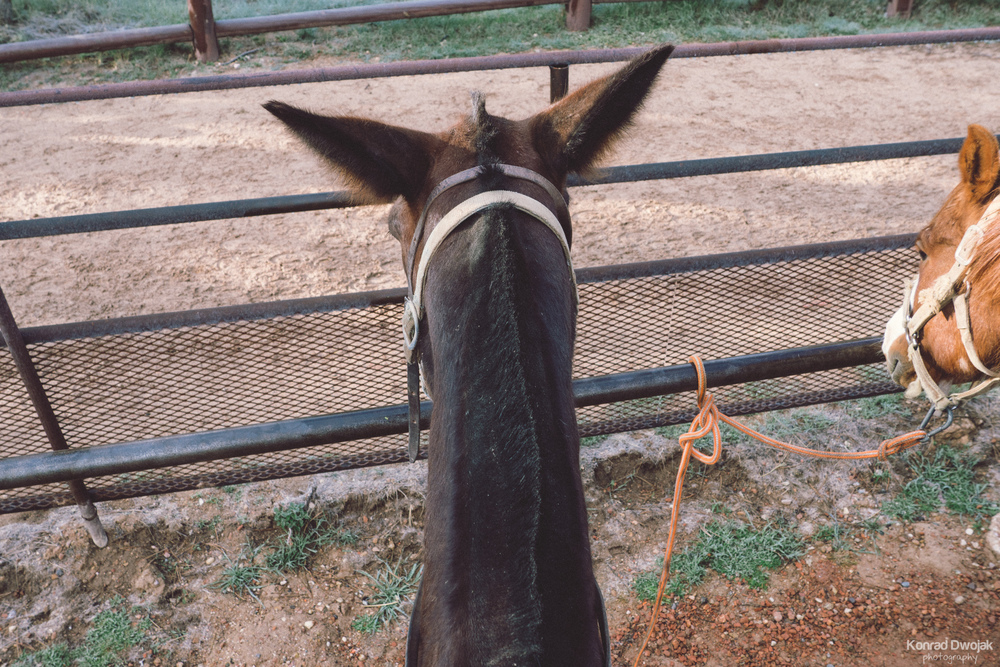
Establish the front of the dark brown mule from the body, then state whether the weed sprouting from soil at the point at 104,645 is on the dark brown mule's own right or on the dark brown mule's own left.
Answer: on the dark brown mule's own left

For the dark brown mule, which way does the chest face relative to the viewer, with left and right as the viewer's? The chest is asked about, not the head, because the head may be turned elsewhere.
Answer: facing away from the viewer

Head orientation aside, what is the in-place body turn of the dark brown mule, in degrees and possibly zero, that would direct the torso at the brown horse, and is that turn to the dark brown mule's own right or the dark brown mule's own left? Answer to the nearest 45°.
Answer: approximately 45° to the dark brown mule's own right

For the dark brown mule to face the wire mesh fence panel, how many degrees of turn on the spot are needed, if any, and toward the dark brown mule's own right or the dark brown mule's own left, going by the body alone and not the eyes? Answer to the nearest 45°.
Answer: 0° — it already faces it
